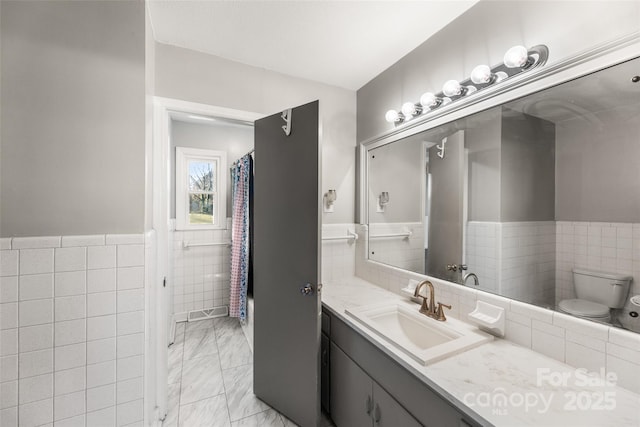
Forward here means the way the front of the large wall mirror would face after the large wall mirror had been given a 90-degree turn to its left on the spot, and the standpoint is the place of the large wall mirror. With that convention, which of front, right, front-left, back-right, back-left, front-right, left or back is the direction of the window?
back-right

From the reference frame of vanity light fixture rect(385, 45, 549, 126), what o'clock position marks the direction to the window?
The window is roughly at 2 o'clock from the vanity light fixture.

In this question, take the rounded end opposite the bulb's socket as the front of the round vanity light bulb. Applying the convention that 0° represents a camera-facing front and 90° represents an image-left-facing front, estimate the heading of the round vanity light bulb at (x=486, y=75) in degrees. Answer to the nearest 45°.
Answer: approximately 45°

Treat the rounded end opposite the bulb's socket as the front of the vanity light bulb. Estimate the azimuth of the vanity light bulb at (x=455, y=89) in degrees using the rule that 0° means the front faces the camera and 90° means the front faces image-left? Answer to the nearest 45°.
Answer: approximately 45°

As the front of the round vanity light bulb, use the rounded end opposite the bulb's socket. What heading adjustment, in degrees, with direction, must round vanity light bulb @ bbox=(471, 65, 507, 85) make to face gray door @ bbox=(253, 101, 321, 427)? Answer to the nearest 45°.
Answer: approximately 45° to its right

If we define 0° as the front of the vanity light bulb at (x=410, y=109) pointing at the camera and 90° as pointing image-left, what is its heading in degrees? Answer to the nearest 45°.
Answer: approximately 45°

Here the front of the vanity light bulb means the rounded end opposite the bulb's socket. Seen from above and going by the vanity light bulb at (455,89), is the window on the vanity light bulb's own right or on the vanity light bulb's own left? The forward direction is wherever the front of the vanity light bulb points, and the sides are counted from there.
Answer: on the vanity light bulb's own right
